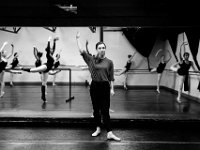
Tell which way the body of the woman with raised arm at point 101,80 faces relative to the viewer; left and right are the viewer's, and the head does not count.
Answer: facing the viewer
